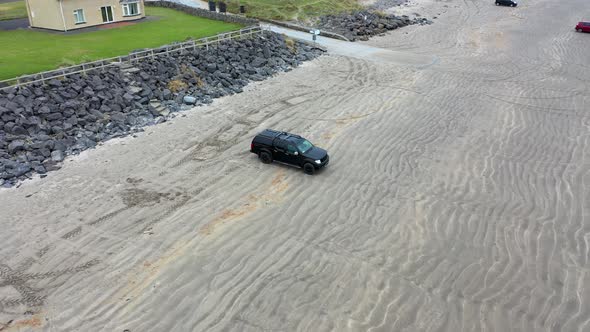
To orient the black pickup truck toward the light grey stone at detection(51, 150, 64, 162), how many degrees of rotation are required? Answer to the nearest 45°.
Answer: approximately 135° to its right

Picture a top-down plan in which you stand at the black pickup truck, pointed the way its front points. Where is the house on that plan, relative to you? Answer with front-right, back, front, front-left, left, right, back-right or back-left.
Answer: back

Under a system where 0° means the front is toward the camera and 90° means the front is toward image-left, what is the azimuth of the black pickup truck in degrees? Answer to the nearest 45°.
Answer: approximately 315°

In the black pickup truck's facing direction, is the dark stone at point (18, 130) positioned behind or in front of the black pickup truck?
behind

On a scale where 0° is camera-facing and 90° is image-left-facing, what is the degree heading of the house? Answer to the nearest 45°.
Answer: approximately 315°
